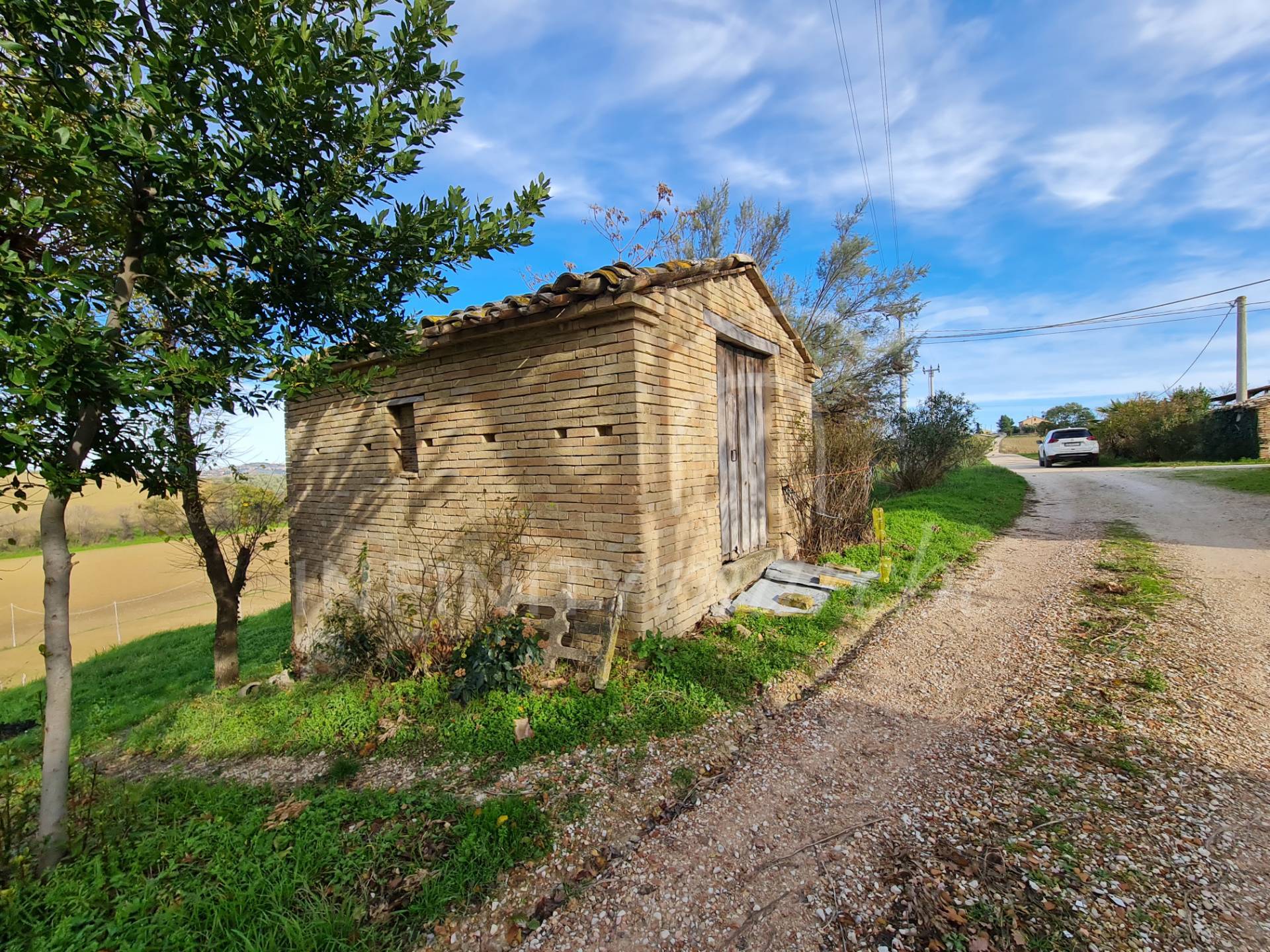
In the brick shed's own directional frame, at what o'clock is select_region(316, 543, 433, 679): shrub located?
The shrub is roughly at 5 o'clock from the brick shed.

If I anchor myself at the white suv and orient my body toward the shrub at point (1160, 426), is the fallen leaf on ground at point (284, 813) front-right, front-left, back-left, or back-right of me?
back-right

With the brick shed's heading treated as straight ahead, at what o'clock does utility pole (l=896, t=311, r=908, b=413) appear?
The utility pole is roughly at 9 o'clock from the brick shed.

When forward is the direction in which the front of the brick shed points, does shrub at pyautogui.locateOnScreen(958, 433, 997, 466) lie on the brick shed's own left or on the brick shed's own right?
on the brick shed's own left

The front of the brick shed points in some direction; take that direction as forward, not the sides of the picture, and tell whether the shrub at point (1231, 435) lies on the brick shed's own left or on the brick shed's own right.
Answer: on the brick shed's own left

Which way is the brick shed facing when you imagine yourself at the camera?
facing the viewer and to the right of the viewer

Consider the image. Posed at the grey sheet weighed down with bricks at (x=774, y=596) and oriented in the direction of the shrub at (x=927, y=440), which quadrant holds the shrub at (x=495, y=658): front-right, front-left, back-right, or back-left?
back-left

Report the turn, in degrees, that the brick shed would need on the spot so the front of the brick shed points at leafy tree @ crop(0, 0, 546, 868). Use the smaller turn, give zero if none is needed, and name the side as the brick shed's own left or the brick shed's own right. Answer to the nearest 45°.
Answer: approximately 90° to the brick shed's own right

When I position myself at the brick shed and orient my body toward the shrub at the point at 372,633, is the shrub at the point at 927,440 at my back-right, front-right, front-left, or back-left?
back-right
